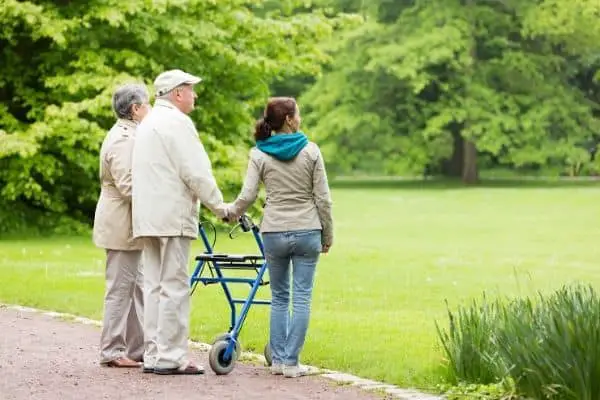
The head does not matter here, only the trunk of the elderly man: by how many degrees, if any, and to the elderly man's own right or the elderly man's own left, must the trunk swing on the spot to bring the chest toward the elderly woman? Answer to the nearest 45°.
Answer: approximately 90° to the elderly man's own left

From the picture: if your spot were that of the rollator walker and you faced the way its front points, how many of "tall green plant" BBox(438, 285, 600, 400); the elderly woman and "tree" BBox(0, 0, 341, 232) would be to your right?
1

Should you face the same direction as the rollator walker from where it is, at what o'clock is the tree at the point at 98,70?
The tree is roughly at 10 o'clock from the rollator walker.

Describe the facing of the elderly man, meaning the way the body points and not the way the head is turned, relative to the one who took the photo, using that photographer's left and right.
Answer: facing away from the viewer and to the right of the viewer

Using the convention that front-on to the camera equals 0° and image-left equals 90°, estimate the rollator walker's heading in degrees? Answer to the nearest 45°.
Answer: approximately 225°

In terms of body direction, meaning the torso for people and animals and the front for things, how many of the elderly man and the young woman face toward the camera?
0

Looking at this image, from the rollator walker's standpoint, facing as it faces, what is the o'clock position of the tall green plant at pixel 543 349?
The tall green plant is roughly at 3 o'clock from the rollator walker.

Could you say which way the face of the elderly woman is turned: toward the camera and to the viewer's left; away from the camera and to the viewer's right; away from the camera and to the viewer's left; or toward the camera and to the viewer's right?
away from the camera and to the viewer's right

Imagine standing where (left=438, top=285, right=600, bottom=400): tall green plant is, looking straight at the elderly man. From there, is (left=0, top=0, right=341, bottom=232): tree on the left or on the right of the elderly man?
right

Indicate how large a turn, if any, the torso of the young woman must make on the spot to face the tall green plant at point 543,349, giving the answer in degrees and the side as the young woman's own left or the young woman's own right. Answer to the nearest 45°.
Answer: approximately 135° to the young woman's own right

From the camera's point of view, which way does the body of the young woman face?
away from the camera

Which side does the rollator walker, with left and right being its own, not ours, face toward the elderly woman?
left

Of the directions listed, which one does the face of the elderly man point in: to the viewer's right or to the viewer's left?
to the viewer's right
